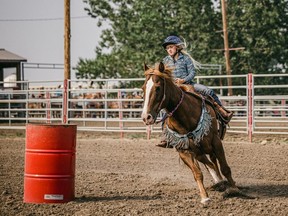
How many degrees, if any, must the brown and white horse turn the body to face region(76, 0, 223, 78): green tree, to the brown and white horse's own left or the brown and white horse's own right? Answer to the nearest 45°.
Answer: approximately 135° to the brown and white horse's own right

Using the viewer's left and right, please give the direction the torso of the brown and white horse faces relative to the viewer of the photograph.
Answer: facing the viewer and to the left of the viewer

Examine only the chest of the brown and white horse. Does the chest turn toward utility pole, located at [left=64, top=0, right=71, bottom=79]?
no

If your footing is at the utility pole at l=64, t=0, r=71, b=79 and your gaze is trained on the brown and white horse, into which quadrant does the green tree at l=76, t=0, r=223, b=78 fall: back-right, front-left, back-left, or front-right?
back-left

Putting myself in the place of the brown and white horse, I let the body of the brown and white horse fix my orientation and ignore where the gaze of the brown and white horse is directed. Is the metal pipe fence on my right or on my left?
on my right

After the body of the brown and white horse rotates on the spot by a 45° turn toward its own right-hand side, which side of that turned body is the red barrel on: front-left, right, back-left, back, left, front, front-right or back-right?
front
